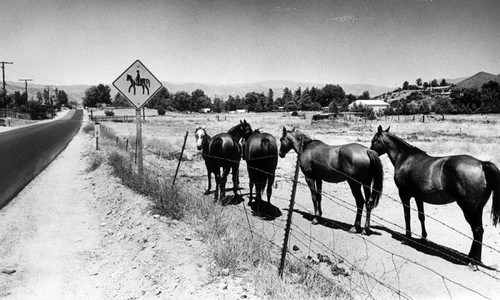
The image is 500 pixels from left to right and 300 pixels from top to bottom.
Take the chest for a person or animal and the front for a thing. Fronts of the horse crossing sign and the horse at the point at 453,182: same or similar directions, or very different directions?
very different directions

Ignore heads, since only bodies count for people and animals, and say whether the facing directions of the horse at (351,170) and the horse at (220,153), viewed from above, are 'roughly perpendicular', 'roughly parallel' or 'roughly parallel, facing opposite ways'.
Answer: roughly perpendicular

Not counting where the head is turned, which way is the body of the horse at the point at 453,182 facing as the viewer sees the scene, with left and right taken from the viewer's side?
facing away from the viewer and to the left of the viewer

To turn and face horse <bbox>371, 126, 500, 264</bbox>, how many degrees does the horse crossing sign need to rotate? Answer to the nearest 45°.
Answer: approximately 45° to its left

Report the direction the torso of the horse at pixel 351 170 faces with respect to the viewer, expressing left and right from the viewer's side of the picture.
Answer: facing away from the viewer and to the left of the viewer
